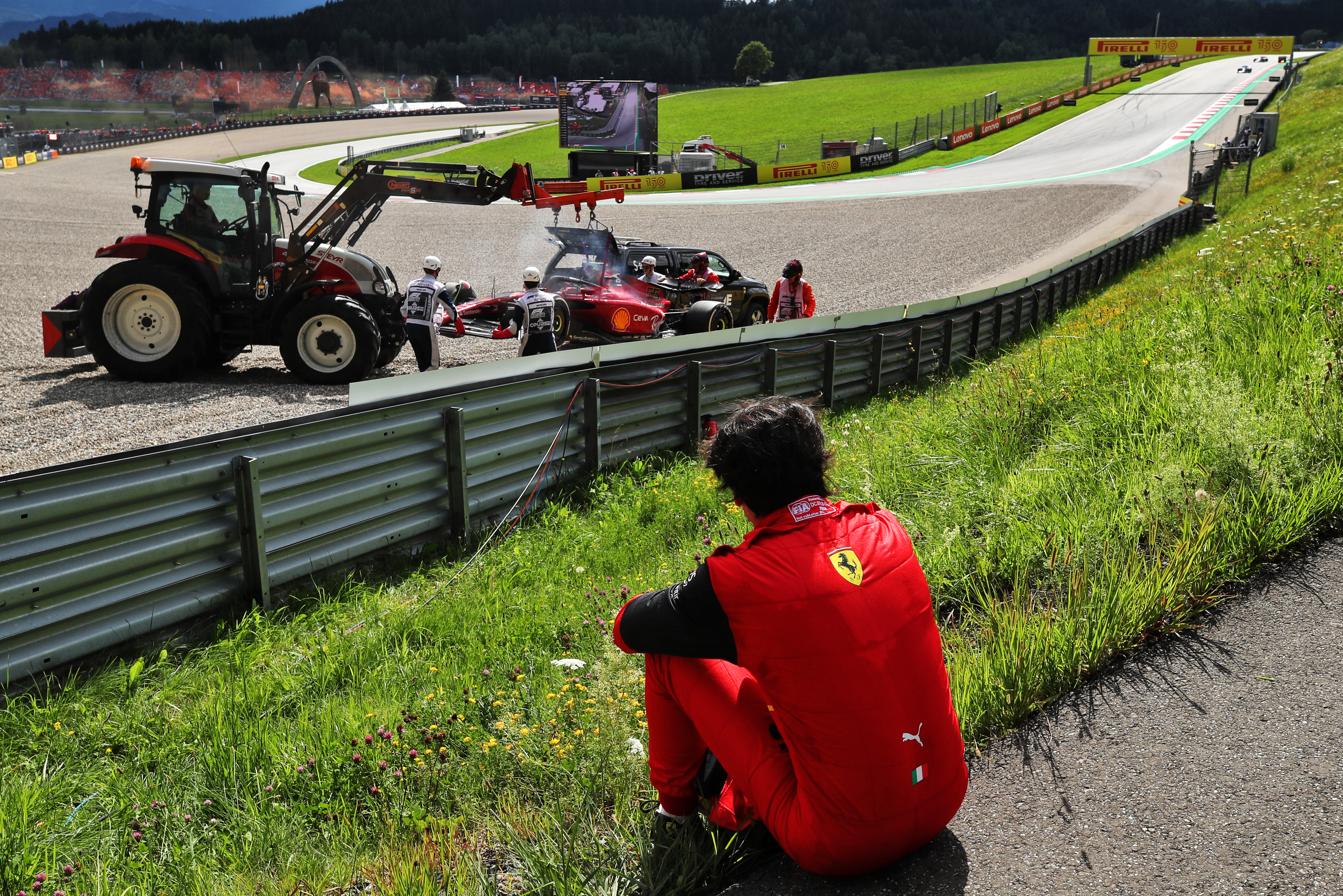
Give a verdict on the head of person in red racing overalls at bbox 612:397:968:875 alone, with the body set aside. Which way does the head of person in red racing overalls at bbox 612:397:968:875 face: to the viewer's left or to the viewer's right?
to the viewer's left

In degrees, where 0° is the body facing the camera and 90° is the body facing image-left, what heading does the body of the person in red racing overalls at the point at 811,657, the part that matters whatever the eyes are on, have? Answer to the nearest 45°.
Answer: approximately 135°

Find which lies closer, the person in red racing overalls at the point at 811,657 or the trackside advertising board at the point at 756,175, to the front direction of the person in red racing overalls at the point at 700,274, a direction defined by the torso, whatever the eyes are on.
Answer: the person in red racing overalls

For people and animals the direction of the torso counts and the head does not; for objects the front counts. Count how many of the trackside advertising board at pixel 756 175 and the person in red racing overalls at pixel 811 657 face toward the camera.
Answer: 1

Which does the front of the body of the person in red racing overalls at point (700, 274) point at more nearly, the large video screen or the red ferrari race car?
the red ferrari race car

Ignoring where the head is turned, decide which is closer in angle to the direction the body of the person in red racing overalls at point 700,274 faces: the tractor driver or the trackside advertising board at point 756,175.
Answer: the tractor driver

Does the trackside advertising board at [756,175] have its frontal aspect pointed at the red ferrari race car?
yes

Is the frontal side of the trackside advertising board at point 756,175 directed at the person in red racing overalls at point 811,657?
yes

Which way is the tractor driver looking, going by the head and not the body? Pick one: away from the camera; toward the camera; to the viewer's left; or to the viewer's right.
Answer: to the viewer's right

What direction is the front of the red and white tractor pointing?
to the viewer's right

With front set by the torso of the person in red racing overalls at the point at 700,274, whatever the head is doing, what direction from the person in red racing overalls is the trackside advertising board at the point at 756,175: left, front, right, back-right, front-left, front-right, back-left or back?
back-right
